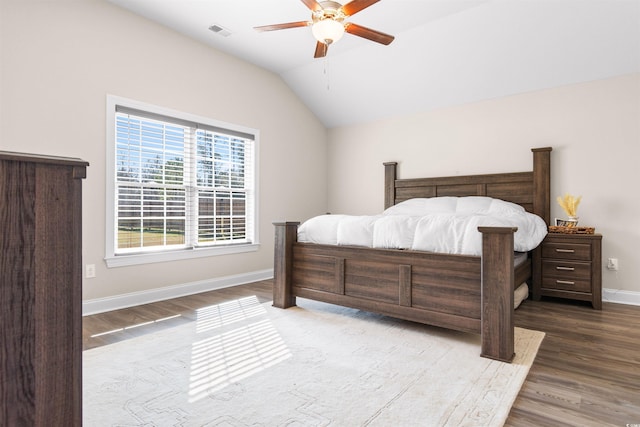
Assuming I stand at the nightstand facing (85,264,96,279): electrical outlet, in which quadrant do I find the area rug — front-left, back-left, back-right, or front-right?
front-left

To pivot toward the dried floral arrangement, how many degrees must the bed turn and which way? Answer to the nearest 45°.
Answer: approximately 180°

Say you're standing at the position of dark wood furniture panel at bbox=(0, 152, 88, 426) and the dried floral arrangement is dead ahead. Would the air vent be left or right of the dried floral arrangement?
left

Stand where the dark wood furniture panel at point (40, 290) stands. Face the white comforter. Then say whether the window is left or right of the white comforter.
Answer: left

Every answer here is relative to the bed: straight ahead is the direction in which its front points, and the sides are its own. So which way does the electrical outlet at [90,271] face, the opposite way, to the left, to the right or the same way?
to the left

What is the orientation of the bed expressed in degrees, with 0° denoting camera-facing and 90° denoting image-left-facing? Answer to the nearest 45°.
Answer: approximately 45°

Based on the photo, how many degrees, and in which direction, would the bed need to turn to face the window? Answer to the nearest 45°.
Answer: approximately 45° to its right

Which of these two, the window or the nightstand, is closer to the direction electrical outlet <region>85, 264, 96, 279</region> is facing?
the nightstand

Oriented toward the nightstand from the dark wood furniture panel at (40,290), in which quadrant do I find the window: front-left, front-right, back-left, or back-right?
front-left

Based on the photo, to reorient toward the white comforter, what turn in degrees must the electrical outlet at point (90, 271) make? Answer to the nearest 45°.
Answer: approximately 45° to its left

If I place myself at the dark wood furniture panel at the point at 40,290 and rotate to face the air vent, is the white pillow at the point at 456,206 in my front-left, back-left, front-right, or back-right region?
front-right
